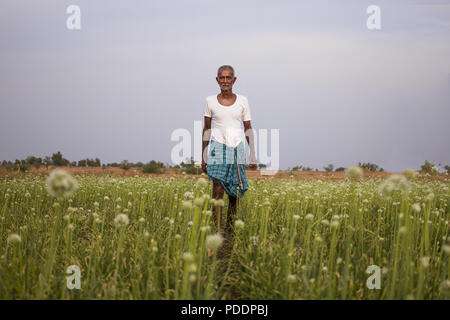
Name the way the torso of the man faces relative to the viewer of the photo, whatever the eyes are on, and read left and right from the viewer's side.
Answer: facing the viewer

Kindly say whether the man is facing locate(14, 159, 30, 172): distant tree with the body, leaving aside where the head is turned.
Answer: no

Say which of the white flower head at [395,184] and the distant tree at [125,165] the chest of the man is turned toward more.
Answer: the white flower head

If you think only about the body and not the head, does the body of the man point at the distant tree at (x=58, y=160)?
no

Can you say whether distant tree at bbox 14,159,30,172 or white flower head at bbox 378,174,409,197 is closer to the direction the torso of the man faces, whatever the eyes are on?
the white flower head

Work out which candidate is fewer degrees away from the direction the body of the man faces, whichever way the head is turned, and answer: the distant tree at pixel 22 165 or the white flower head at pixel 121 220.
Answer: the white flower head

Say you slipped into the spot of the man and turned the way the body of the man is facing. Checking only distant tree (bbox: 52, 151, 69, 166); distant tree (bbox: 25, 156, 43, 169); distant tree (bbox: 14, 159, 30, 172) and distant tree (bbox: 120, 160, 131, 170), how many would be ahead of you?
0

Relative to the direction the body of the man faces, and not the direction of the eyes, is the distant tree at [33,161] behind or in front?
behind

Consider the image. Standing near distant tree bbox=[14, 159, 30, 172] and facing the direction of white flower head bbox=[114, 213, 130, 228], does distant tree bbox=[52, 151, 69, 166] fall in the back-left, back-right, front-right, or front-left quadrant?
back-left

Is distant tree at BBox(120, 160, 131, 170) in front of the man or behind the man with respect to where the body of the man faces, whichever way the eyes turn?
behind

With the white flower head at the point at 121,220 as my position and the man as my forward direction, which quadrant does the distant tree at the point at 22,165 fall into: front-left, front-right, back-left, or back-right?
front-left

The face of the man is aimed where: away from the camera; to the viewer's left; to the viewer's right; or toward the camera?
toward the camera
